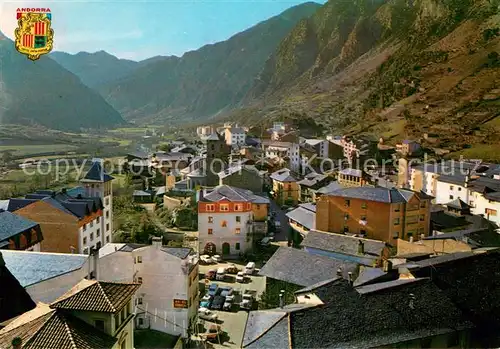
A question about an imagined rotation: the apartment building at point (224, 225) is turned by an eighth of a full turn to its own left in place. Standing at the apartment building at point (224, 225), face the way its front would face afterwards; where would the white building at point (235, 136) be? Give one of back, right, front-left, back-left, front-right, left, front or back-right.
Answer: back-left

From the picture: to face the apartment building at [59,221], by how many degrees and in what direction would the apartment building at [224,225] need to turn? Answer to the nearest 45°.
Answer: approximately 45° to its right

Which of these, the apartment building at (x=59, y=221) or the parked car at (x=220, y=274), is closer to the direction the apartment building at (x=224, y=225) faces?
the parked car

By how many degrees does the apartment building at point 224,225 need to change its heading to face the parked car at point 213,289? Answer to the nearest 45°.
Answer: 0° — it already faces it

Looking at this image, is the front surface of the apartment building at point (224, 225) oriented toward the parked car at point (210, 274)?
yes

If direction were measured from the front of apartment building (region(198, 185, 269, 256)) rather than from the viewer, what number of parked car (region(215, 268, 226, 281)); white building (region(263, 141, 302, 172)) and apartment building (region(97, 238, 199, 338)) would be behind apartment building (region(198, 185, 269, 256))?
1

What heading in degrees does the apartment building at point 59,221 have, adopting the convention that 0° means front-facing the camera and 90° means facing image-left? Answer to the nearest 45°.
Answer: approximately 315°

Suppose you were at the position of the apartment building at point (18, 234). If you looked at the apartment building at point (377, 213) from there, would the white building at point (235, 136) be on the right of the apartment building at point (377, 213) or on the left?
left

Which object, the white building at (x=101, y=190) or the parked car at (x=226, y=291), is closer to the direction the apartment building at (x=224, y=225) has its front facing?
the parked car

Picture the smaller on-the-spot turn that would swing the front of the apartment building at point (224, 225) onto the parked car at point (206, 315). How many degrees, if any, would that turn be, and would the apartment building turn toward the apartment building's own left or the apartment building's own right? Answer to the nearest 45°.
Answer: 0° — it already faces it
